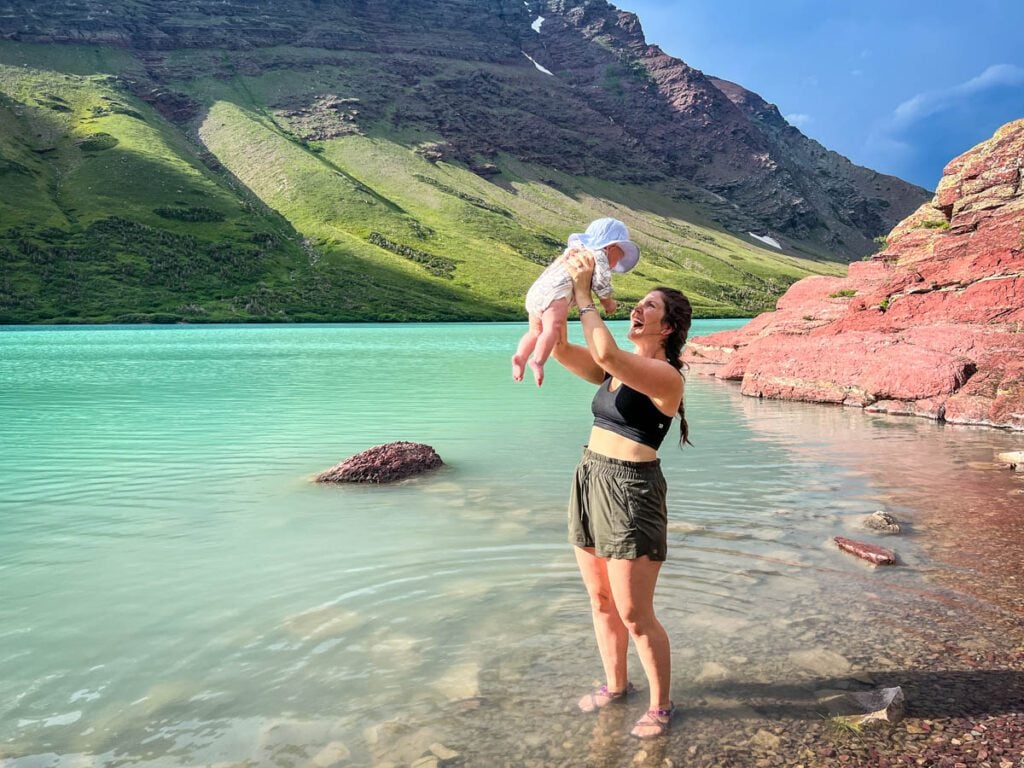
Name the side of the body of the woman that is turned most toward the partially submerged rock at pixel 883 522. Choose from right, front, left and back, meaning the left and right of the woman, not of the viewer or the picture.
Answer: back

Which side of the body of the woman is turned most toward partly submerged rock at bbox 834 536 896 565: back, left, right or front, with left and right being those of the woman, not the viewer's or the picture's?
back

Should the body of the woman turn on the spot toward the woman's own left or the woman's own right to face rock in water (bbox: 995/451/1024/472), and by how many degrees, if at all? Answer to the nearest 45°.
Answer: approximately 180°

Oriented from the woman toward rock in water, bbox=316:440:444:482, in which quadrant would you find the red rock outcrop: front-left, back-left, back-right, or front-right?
front-right

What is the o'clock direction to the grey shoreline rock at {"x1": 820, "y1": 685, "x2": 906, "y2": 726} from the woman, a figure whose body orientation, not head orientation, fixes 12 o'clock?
The grey shoreline rock is roughly at 7 o'clock from the woman.

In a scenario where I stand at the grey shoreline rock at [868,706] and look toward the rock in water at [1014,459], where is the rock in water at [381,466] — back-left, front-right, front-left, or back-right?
front-left

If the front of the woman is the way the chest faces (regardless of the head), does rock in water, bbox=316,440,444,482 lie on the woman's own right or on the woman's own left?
on the woman's own right

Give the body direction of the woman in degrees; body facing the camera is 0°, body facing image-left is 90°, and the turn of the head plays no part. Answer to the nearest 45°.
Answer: approximately 45°

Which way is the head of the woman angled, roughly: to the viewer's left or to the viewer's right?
to the viewer's left

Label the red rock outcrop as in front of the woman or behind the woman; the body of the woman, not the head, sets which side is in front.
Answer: behind
